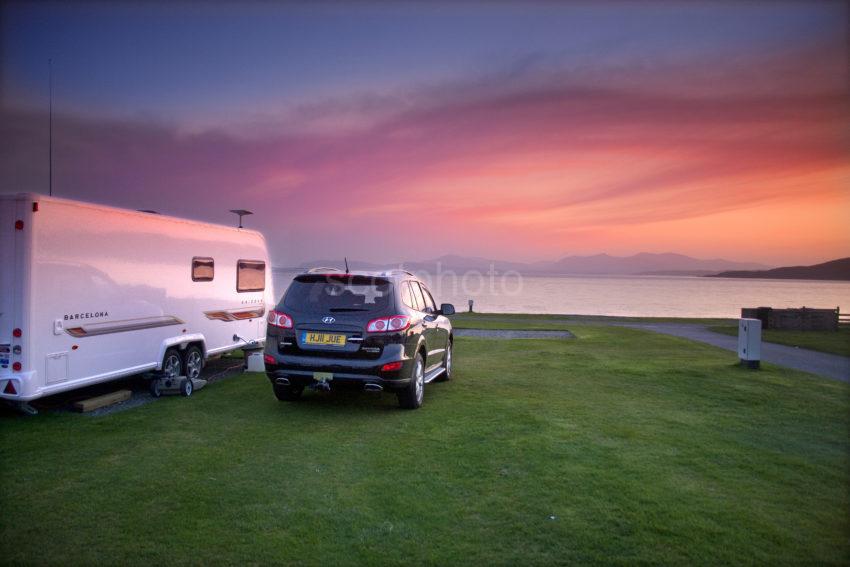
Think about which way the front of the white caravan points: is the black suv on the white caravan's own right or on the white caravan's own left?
on the white caravan's own right

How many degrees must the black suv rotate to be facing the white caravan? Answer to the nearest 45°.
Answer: approximately 135° to its left

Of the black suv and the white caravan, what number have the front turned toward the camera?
0

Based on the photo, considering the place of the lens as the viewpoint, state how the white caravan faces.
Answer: facing away from the viewer and to the right of the viewer

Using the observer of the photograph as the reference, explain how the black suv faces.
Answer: facing away from the viewer and to the right of the viewer
